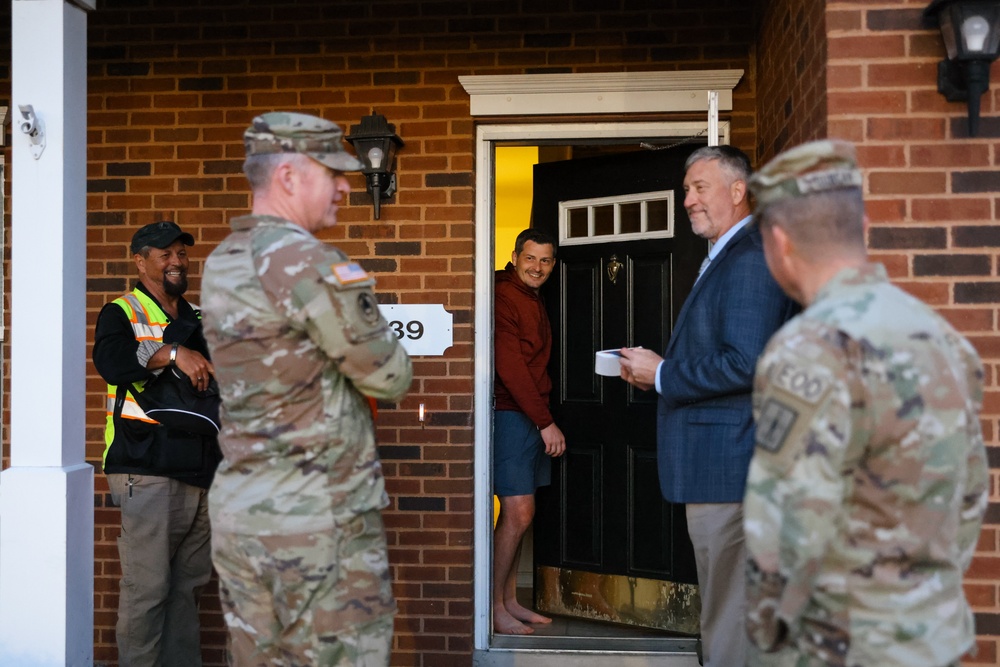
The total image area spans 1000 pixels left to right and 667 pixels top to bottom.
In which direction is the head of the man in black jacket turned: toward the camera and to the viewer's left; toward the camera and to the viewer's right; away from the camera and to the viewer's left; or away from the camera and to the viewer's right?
toward the camera and to the viewer's right

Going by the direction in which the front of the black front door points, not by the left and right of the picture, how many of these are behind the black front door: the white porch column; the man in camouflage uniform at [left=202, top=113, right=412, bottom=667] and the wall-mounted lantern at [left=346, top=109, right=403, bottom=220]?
0

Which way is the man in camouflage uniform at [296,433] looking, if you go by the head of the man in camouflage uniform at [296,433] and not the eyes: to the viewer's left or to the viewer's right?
to the viewer's right

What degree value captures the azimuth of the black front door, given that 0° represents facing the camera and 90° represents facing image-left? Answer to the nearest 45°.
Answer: approximately 45°

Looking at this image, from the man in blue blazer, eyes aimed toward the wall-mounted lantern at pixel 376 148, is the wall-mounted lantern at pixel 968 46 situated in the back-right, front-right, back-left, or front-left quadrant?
back-right

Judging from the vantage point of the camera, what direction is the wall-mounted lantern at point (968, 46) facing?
facing the viewer

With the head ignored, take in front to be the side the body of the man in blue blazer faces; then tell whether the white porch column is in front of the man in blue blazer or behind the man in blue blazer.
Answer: in front

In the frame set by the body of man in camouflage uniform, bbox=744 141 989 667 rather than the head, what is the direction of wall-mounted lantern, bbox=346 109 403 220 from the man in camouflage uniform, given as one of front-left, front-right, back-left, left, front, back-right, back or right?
front

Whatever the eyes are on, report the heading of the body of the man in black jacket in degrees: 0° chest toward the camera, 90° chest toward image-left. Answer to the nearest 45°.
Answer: approximately 315°

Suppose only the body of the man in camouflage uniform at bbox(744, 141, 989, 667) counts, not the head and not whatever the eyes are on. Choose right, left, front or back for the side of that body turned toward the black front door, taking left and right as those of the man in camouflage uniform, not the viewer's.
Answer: front

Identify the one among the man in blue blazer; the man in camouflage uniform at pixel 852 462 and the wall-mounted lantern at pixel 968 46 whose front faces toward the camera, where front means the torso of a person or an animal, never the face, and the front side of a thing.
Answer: the wall-mounted lantern

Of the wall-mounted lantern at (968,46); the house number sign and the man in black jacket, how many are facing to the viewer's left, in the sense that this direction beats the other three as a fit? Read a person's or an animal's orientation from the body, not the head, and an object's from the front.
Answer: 0

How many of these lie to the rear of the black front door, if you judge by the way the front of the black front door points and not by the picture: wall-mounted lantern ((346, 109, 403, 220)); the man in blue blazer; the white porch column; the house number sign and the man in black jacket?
0

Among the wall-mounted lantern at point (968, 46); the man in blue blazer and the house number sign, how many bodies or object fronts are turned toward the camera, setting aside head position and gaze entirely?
2

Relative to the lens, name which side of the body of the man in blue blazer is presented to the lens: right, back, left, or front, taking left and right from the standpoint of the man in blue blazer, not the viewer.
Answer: left

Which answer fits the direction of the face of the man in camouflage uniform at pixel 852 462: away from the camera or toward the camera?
away from the camera

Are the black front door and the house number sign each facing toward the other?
no

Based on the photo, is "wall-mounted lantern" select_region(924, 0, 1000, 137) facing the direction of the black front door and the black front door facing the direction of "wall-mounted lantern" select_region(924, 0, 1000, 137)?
no

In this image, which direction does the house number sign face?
toward the camera
